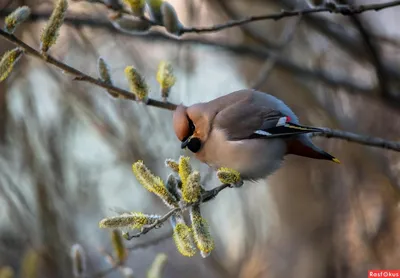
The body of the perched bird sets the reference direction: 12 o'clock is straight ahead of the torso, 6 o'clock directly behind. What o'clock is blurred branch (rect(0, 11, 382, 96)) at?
The blurred branch is roughly at 3 o'clock from the perched bird.

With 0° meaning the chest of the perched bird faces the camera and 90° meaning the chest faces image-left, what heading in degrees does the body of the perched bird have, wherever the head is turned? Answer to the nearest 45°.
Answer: approximately 90°

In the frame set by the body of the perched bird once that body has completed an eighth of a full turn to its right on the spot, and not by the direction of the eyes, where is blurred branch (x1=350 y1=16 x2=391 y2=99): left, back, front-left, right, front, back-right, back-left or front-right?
right
